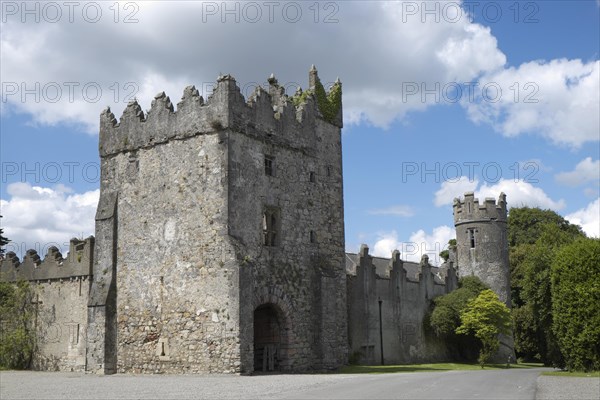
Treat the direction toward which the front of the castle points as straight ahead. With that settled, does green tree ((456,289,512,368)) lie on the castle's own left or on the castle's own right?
on the castle's own left

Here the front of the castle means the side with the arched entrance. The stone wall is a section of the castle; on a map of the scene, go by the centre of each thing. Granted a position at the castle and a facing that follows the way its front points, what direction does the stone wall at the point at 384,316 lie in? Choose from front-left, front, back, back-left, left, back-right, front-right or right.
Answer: left

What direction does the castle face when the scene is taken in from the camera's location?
facing the viewer and to the right of the viewer

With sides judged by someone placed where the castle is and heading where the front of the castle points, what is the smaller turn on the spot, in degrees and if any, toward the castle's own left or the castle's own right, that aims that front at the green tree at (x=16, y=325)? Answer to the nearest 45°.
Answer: approximately 180°

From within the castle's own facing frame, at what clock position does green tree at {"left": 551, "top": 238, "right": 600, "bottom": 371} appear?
The green tree is roughly at 11 o'clock from the castle.
